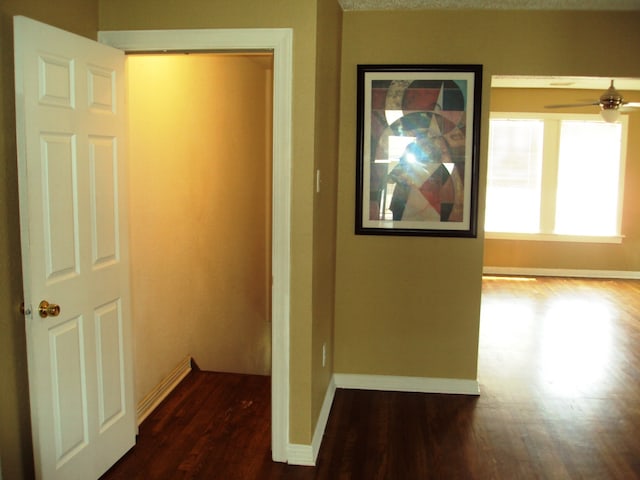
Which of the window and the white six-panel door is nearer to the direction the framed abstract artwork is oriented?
the white six-panel door

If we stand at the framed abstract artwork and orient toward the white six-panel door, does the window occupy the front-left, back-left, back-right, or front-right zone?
back-right

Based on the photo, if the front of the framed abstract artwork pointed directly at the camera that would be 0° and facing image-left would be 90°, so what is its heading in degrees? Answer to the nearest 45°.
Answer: approximately 0°

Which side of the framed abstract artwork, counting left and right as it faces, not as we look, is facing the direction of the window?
back

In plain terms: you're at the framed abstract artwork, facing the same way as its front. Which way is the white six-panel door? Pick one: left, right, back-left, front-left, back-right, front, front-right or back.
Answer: front-right
